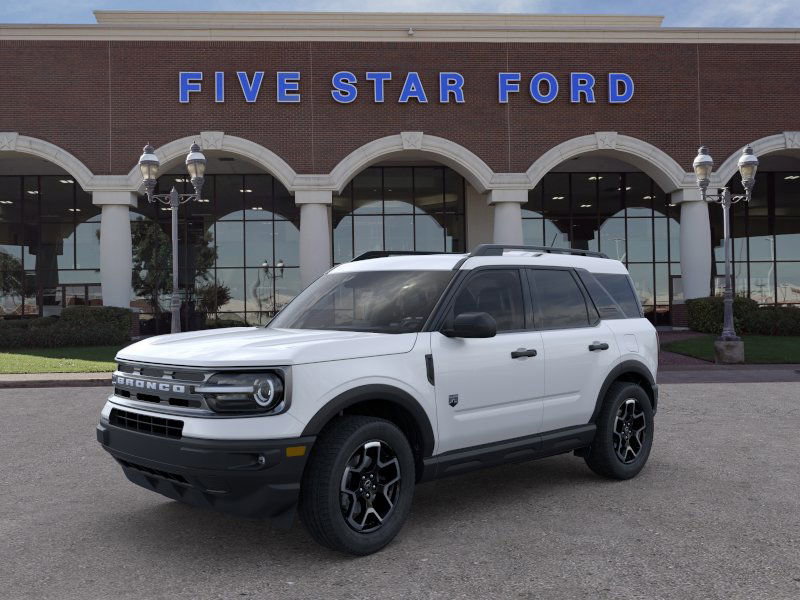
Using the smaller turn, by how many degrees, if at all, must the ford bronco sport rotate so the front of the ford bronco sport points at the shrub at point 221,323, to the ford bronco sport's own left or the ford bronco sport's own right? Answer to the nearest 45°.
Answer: approximately 135° to the ford bronco sport's own right

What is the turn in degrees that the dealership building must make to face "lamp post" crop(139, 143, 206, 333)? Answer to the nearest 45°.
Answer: approximately 45° to its right

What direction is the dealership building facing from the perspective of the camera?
toward the camera

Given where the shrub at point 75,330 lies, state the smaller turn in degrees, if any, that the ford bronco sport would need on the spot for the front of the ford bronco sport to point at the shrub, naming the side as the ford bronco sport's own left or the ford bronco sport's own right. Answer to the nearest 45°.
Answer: approximately 90° to the ford bronco sport's own right

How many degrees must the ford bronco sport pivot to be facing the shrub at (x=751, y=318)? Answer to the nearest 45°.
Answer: approximately 180°

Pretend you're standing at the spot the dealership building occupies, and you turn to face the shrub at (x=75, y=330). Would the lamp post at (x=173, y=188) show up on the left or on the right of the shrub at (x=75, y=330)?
left

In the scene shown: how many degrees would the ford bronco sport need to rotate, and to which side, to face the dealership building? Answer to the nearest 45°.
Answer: approximately 135° to its right

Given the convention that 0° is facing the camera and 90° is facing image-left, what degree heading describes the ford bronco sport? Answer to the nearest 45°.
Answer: approximately 45°

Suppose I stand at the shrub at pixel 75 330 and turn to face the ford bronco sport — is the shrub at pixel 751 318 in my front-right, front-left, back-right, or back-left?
front-left

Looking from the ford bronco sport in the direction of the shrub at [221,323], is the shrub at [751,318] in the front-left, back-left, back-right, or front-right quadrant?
front-right

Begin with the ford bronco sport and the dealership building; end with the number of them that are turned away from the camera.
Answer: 0
